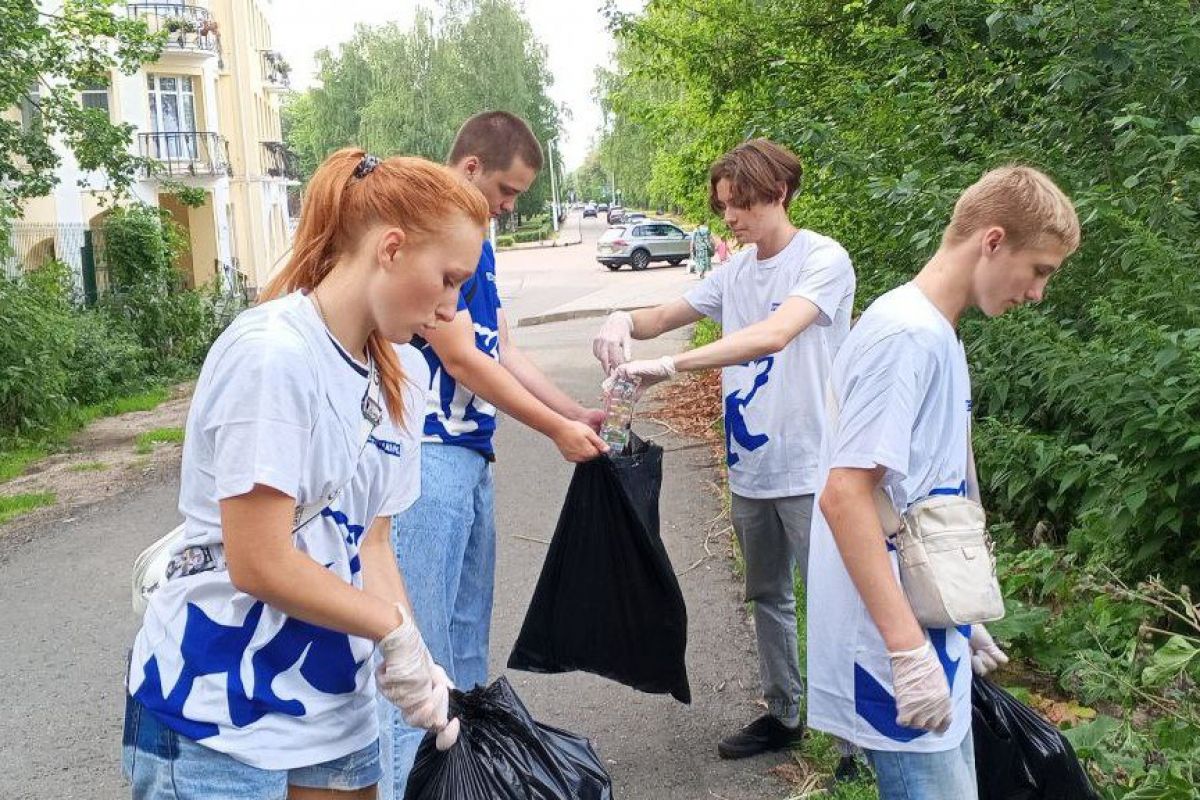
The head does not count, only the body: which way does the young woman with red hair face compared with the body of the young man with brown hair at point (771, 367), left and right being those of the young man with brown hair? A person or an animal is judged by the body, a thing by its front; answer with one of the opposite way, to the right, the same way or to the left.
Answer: to the left

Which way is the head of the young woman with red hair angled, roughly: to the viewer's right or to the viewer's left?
to the viewer's right

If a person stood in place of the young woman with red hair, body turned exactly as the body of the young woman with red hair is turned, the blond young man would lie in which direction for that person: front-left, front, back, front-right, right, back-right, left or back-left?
front-left

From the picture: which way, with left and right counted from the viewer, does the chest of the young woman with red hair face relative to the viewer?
facing the viewer and to the right of the viewer

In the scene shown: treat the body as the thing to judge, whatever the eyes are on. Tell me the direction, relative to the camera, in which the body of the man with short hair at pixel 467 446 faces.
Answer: to the viewer's right

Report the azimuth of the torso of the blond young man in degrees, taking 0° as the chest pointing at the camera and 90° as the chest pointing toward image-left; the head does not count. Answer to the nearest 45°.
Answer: approximately 270°

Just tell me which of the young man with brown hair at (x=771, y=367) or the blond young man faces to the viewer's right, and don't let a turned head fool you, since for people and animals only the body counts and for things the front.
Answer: the blond young man

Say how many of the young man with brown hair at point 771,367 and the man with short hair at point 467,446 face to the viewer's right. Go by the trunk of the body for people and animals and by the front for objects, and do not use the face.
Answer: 1

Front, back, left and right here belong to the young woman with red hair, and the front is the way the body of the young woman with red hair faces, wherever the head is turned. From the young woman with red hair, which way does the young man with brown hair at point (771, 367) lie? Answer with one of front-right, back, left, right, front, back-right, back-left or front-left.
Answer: left
